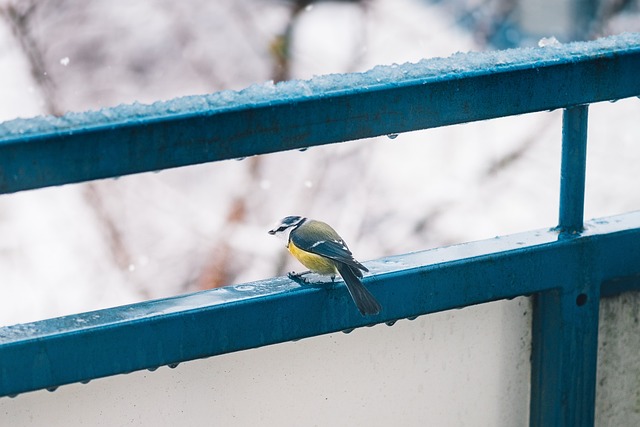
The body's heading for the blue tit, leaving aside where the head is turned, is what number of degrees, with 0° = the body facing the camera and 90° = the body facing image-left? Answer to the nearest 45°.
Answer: approximately 90°
